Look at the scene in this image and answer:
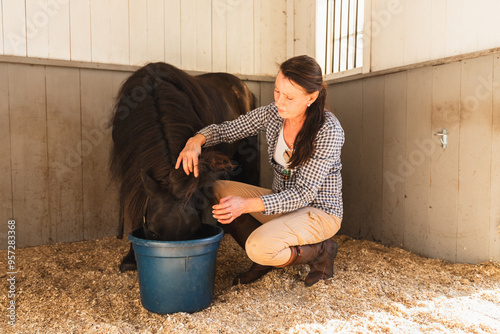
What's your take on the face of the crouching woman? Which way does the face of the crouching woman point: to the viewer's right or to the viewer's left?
to the viewer's left

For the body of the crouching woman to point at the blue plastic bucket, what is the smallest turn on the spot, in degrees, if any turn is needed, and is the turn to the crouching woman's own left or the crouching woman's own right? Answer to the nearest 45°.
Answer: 0° — they already face it

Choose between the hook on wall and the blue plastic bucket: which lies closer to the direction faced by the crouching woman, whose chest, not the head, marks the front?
the blue plastic bucket

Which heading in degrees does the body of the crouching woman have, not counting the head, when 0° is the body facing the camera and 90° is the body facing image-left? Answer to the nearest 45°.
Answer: approximately 45°

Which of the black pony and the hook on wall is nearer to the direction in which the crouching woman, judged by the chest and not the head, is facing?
the black pony

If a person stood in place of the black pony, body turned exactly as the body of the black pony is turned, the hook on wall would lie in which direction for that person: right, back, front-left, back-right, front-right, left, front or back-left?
back-left

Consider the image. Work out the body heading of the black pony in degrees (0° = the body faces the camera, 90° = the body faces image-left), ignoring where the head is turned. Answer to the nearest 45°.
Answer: approximately 45°

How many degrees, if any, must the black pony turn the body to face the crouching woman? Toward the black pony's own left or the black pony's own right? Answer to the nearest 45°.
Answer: approximately 135° to the black pony's own left

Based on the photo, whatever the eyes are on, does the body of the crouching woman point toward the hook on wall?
no

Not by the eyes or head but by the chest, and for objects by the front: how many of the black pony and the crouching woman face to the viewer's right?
0
